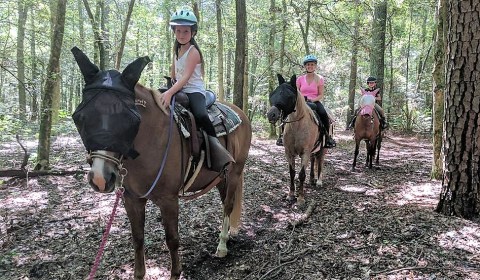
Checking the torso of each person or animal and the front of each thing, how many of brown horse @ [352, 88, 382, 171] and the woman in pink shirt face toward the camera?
2

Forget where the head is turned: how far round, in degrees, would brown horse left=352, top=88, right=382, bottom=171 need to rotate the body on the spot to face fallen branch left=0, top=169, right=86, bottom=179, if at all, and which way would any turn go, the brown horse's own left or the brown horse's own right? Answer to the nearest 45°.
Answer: approximately 45° to the brown horse's own right

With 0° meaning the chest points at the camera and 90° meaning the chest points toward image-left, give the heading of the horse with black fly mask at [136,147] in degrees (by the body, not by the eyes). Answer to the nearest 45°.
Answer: approximately 45°

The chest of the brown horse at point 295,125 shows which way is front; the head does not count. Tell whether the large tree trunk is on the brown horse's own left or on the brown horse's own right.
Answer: on the brown horse's own left

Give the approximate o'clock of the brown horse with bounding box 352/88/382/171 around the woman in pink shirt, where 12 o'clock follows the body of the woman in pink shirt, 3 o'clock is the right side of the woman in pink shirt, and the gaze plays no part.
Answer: The brown horse is roughly at 7 o'clock from the woman in pink shirt.

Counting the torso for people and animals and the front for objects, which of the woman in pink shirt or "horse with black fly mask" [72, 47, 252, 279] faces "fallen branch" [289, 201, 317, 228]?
the woman in pink shirt

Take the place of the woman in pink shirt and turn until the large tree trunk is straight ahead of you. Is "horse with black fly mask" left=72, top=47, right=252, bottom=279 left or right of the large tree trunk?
right

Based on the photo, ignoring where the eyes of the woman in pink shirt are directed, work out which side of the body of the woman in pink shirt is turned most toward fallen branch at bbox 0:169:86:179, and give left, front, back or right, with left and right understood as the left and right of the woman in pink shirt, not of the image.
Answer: right
